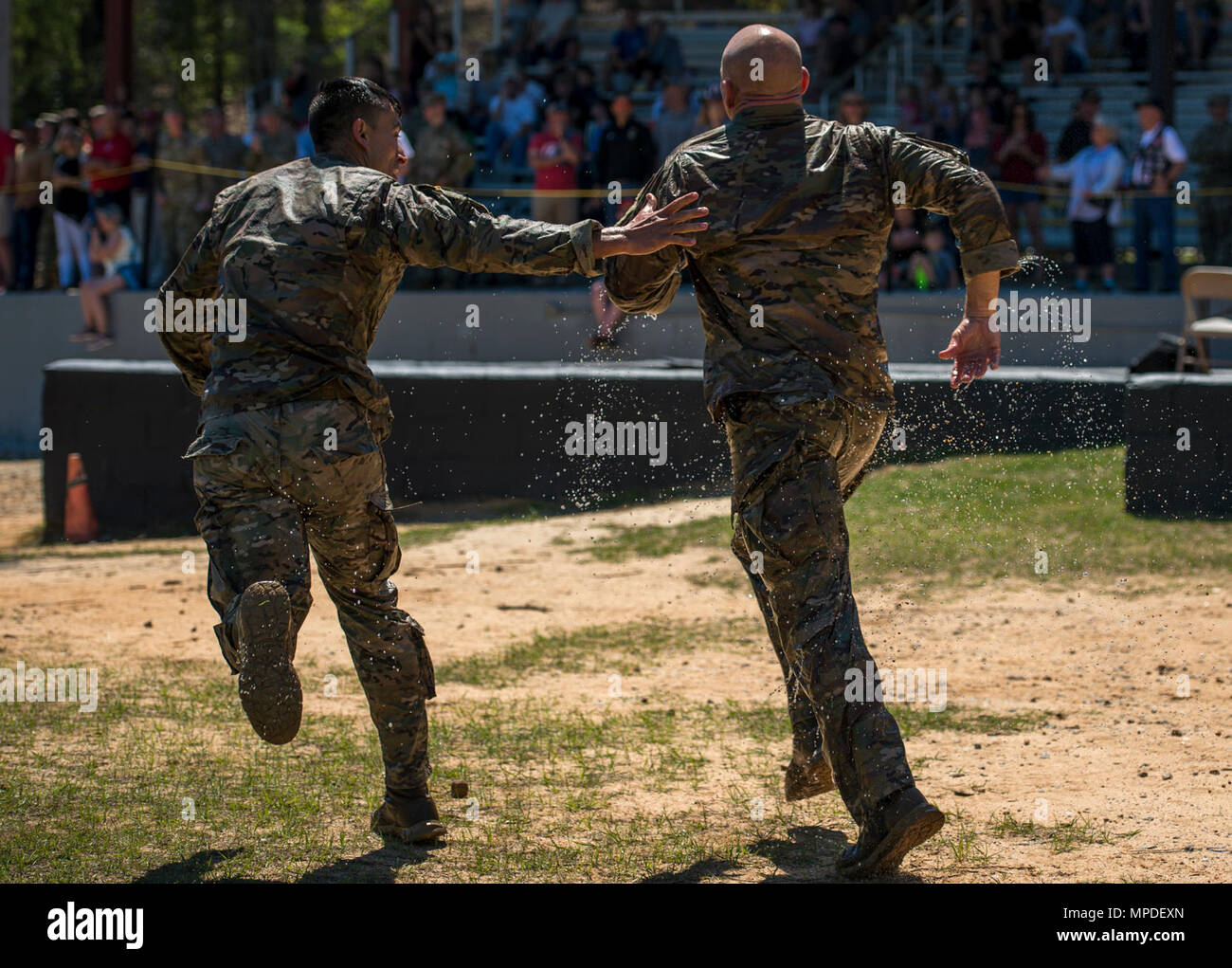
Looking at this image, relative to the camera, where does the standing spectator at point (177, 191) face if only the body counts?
toward the camera

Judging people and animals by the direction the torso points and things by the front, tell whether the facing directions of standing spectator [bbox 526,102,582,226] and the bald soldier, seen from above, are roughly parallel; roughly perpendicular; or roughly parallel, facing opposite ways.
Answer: roughly parallel, facing opposite ways

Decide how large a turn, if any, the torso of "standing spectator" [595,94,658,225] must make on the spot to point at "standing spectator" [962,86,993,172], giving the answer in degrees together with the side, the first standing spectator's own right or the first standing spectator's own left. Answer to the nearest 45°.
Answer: approximately 90° to the first standing spectator's own left

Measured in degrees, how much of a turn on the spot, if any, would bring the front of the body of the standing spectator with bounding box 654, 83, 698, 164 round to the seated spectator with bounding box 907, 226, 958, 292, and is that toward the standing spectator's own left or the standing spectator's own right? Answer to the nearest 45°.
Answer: approximately 90° to the standing spectator's own left

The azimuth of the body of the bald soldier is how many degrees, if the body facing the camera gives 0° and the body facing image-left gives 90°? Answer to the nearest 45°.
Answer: approximately 180°

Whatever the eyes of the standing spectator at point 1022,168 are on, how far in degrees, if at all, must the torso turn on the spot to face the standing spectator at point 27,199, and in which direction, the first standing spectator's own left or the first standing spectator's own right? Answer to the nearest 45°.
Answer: approximately 90° to the first standing spectator's own right
